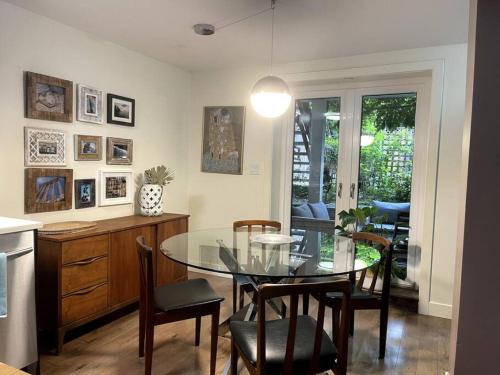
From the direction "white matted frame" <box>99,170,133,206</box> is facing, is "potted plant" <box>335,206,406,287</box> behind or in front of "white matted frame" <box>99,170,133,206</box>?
in front

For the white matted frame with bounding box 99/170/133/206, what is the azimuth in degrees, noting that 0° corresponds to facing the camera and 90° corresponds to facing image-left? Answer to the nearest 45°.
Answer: approximately 315°

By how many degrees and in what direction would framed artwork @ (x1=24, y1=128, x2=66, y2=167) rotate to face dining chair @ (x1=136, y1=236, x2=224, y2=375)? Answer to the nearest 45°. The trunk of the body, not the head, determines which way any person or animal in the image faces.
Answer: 0° — it already faces it

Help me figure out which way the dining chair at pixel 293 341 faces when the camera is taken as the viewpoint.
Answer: facing away from the viewer and to the left of the viewer

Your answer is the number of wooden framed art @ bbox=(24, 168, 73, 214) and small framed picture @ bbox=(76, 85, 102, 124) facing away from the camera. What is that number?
0

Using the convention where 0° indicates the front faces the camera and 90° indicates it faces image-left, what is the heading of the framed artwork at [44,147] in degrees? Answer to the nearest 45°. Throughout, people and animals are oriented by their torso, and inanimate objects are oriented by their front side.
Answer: approximately 315°

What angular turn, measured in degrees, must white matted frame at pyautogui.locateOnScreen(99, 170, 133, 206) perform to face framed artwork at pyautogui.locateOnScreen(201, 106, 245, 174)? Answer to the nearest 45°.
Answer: approximately 45° to its left

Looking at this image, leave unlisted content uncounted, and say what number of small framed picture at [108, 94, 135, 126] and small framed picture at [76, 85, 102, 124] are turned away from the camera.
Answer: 0

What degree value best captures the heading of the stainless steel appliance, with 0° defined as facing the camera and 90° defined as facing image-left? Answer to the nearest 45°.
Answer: approximately 315°
